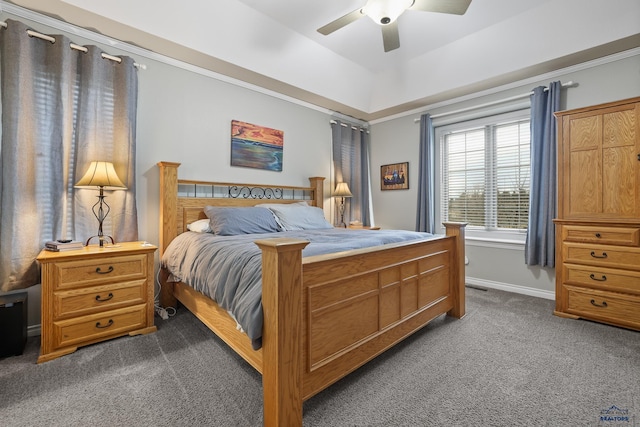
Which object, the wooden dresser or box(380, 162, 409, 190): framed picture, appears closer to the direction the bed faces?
the wooden dresser

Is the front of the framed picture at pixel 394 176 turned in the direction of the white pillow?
yes

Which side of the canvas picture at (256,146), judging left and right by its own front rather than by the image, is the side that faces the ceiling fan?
front

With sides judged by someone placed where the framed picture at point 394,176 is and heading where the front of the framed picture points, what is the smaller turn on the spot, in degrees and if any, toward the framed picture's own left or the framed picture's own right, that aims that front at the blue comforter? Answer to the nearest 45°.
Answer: approximately 45° to the framed picture's own left

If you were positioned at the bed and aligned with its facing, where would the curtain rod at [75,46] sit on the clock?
The curtain rod is roughly at 5 o'clock from the bed.

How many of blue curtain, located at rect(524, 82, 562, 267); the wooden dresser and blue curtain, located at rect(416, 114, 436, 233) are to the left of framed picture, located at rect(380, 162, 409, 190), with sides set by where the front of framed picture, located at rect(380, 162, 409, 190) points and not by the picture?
3

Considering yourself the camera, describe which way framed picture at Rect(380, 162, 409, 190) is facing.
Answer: facing the viewer and to the left of the viewer

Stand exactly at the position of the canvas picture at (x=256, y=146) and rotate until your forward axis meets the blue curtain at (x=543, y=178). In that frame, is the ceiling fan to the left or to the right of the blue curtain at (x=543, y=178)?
right

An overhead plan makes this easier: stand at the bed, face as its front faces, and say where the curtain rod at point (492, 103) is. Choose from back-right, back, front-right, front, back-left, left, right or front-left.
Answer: left

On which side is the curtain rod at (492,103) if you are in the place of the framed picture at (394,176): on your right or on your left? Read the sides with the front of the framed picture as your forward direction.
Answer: on your left

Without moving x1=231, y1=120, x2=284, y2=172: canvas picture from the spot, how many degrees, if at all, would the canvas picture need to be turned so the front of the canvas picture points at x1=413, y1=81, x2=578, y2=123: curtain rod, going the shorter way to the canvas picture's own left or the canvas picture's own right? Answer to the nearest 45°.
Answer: approximately 45° to the canvas picture's own left

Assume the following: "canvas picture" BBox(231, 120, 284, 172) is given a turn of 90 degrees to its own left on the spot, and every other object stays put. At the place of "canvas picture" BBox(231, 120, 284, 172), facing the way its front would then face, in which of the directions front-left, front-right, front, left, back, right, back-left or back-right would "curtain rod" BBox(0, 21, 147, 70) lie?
back

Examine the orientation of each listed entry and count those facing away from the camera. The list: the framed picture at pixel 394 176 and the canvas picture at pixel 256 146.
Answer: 0

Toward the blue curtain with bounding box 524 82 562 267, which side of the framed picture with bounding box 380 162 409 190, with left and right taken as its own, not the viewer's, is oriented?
left

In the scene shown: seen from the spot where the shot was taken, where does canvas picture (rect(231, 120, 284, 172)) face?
facing the viewer and to the right of the viewer

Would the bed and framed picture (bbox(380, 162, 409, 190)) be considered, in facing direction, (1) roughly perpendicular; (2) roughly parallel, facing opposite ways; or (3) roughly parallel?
roughly perpendicular

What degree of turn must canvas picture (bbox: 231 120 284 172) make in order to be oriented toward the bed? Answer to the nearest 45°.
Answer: approximately 45° to its right

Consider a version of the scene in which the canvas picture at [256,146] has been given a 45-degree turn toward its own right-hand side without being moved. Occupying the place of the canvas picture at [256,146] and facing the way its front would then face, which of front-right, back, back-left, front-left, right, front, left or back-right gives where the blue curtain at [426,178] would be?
left

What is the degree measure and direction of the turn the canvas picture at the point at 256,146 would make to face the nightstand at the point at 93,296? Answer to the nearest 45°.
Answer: approximately 90° to its right

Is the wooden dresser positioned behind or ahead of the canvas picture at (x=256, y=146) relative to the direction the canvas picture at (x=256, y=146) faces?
ahead
